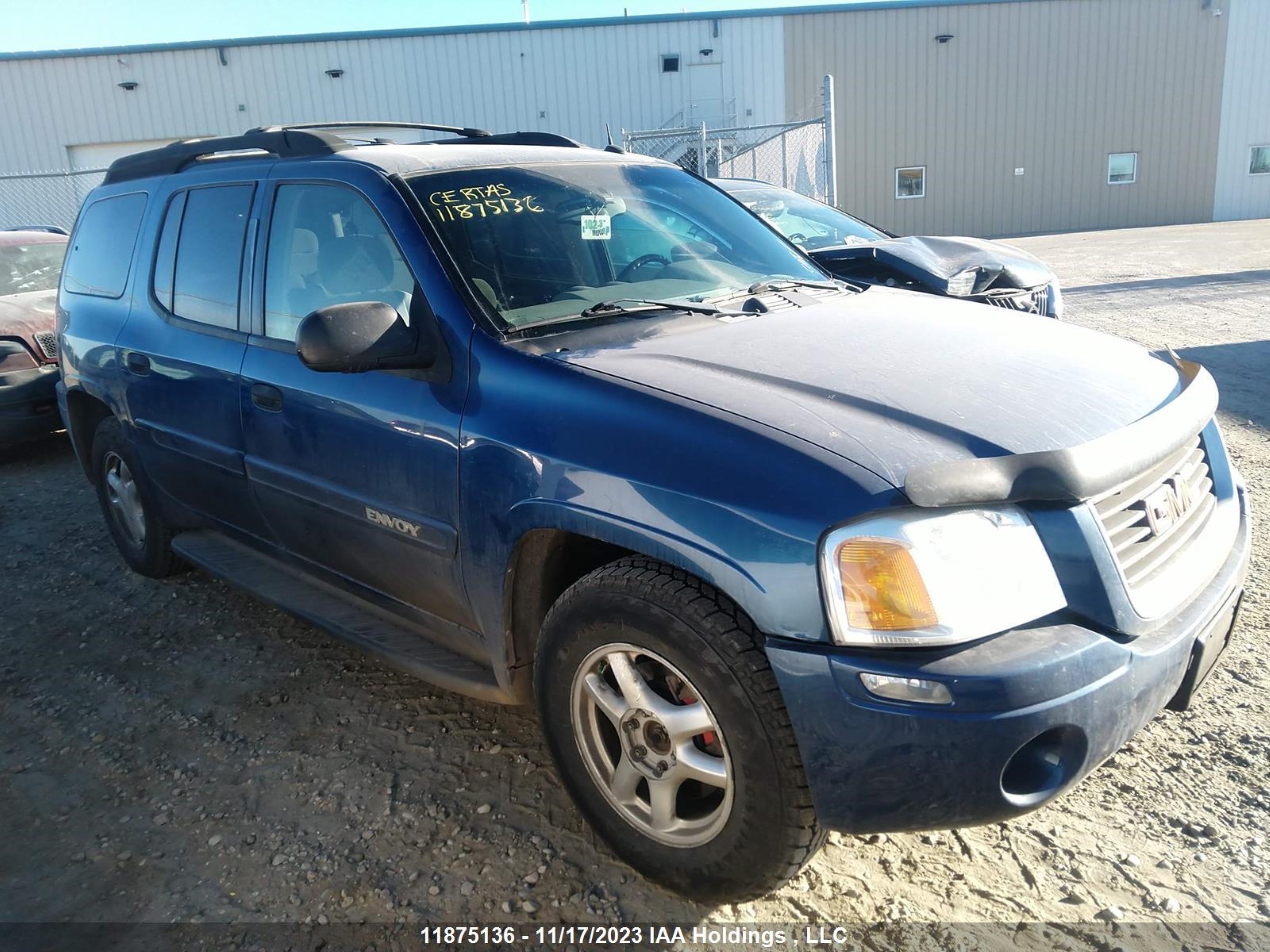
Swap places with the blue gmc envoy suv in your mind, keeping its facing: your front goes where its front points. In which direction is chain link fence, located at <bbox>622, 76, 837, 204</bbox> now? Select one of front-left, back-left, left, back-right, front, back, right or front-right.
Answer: back-left

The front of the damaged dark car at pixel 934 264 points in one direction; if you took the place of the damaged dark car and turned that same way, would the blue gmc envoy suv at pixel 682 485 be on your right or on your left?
on your right

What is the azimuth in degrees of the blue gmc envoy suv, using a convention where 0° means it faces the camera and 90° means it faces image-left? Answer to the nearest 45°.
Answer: approximately 315°

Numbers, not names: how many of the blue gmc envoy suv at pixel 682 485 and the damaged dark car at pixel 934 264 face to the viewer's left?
0

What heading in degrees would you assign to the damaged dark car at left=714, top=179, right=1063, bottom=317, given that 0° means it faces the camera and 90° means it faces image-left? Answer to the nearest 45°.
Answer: approximately 315°

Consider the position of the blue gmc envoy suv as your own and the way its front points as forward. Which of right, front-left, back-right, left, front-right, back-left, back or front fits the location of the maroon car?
back

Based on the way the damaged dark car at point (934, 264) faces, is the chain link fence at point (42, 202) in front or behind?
behind

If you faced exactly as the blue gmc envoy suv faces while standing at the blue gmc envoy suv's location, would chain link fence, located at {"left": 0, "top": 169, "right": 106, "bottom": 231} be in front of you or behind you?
behind

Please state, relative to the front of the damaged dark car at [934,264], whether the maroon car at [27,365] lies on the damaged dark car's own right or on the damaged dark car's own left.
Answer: on the damaged dark car's own right
